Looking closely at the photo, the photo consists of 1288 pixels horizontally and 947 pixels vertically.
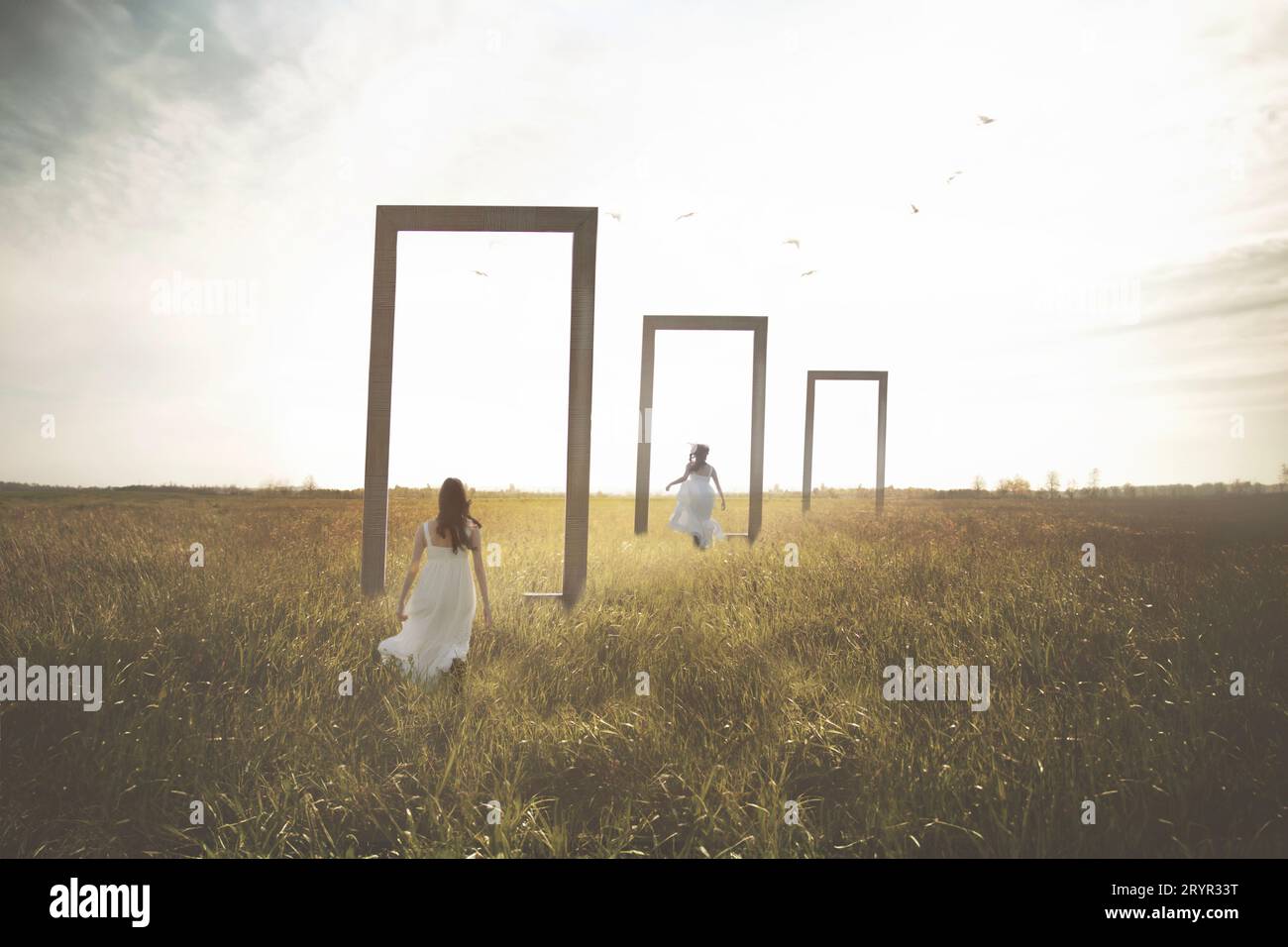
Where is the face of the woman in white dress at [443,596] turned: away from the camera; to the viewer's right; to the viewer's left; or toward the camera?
away from the camera

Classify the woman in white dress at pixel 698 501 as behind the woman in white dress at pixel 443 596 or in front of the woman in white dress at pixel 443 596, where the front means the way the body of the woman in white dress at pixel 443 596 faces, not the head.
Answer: in front

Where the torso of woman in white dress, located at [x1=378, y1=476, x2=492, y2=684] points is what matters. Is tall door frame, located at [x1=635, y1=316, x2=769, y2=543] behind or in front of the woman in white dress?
in front

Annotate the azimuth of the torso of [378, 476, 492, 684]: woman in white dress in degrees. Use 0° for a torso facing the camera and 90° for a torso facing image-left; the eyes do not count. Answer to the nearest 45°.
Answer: approximately 180°
